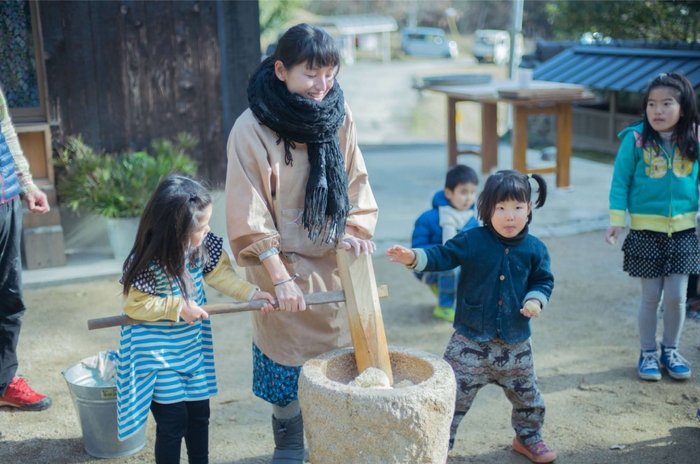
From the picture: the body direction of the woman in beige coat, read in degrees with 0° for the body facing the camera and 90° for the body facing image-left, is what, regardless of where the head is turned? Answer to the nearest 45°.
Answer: approximately 315°

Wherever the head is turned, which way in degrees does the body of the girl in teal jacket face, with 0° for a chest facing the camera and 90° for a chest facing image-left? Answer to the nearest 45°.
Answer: approximately 0°

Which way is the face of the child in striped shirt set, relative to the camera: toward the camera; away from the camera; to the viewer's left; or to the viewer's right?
to the viewer's right

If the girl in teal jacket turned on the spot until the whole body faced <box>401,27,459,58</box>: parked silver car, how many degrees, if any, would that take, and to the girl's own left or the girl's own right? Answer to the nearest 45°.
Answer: approximately 180°

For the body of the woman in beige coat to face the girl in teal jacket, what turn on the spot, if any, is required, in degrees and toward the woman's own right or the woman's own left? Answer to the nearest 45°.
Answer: approximately 90° to the woman's own left

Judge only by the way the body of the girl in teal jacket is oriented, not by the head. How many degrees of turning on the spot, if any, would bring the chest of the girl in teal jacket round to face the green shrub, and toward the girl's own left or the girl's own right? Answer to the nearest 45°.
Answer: approximately 90° to the girl's own right

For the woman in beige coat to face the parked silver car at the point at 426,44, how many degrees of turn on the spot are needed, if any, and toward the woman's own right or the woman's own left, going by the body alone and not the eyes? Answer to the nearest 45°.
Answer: approximately 135° to the woman's own left

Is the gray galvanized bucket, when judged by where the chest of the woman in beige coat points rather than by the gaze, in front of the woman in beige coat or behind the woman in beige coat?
behind

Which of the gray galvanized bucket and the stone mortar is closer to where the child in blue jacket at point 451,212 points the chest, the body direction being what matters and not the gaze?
the stone mortar
